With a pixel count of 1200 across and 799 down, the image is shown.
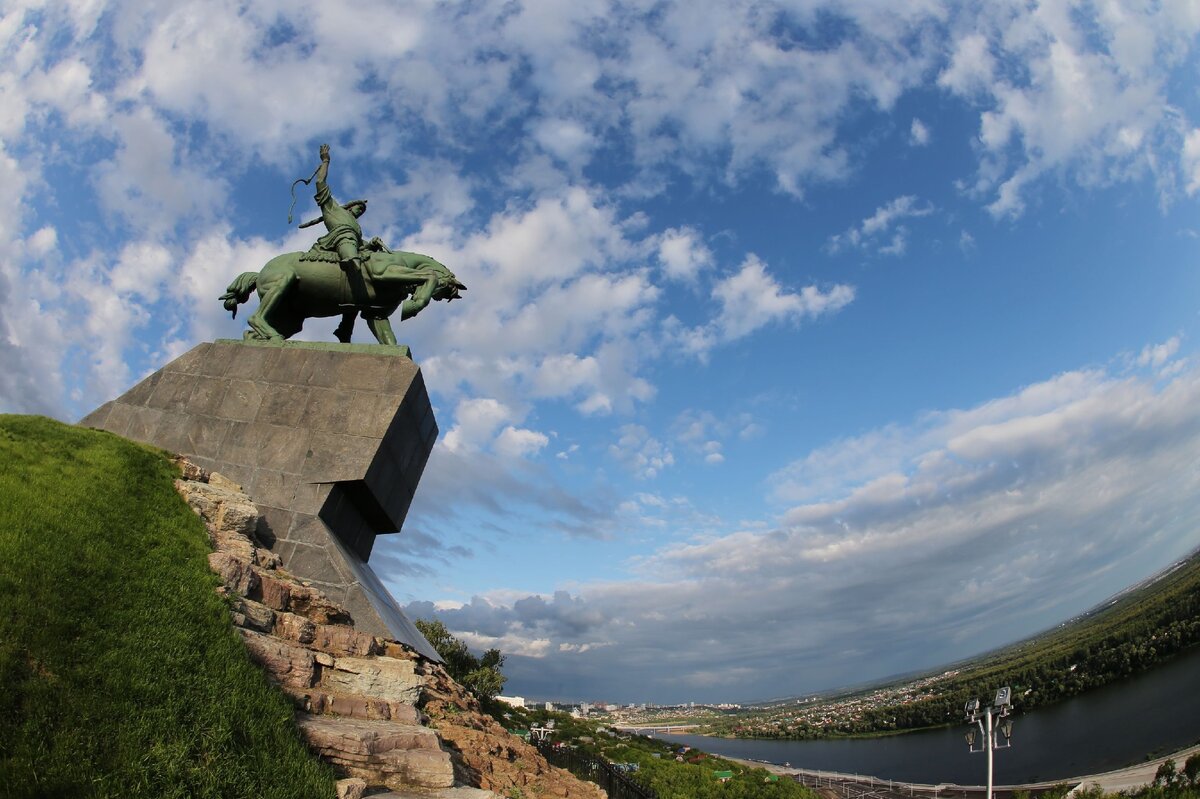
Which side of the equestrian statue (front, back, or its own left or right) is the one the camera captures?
right
